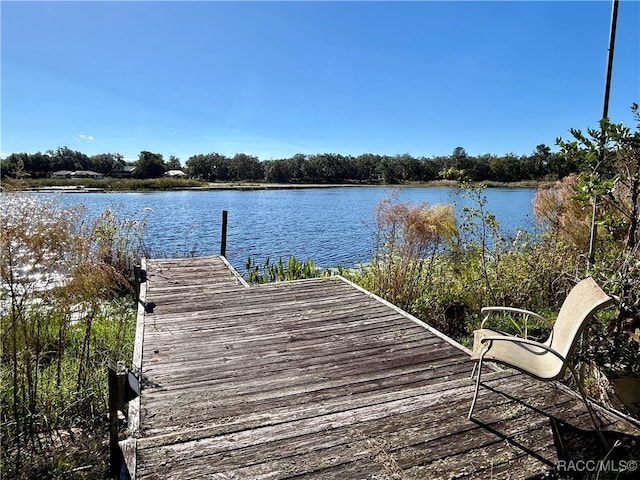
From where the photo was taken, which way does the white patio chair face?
to the viewer's left

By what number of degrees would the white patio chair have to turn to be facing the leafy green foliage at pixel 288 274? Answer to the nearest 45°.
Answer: approximately 45° to its right
